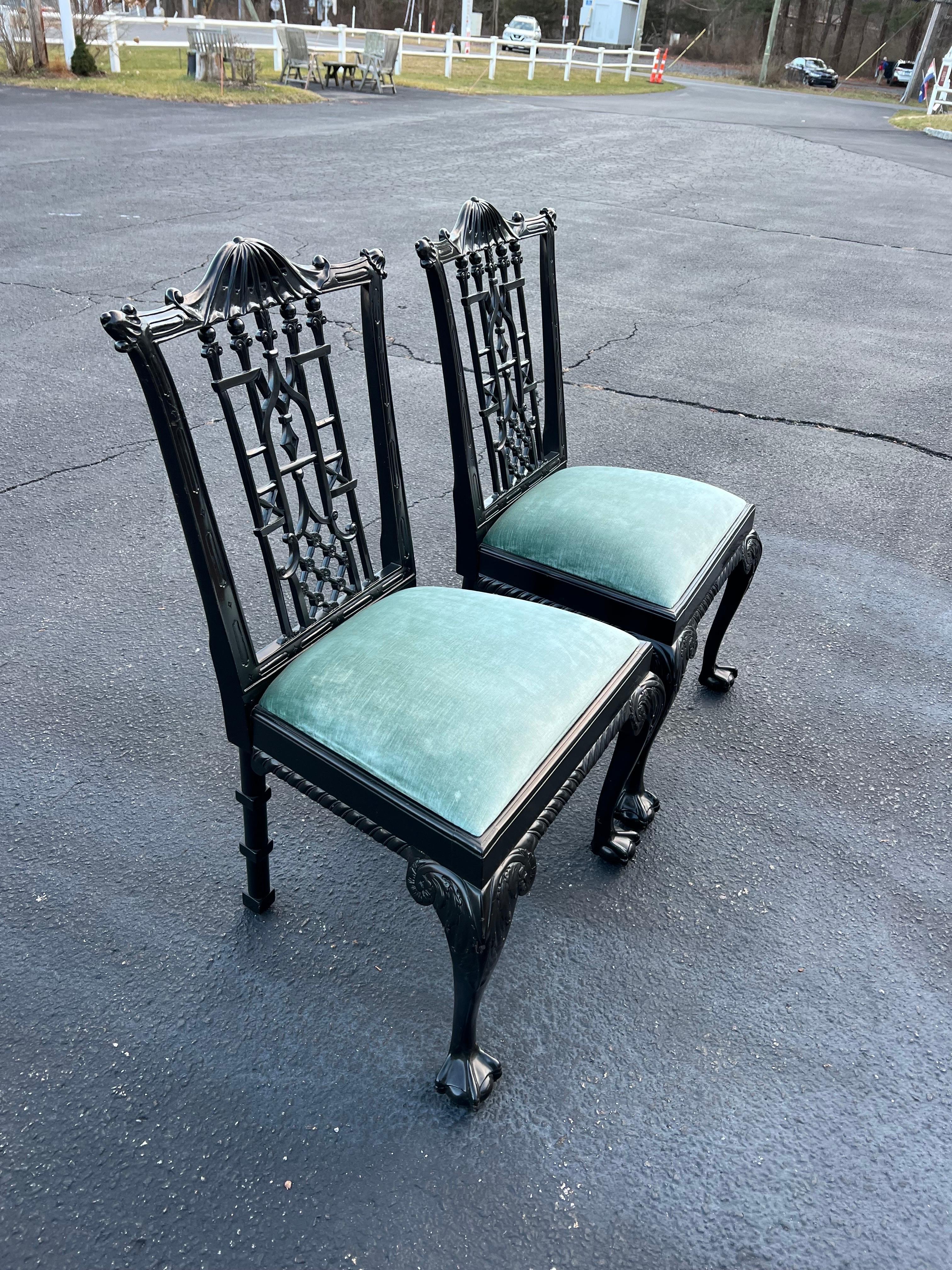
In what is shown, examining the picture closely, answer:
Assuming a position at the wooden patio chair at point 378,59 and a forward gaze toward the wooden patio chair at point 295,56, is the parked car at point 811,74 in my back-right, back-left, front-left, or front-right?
back-right

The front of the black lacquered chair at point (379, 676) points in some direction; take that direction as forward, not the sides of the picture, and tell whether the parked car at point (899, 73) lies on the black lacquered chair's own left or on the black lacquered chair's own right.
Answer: on the black lacquered chair's own left

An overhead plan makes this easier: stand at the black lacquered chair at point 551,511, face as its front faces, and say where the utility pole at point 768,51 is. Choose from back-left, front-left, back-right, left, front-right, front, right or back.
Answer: back-left

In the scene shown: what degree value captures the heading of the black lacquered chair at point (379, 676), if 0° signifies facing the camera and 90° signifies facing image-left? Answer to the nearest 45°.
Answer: approximately 315°

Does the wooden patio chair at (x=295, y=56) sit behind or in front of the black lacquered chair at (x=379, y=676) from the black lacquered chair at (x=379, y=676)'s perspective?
behind

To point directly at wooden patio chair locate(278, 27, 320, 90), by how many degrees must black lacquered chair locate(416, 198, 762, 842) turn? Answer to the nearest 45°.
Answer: approximately 135° to its left
